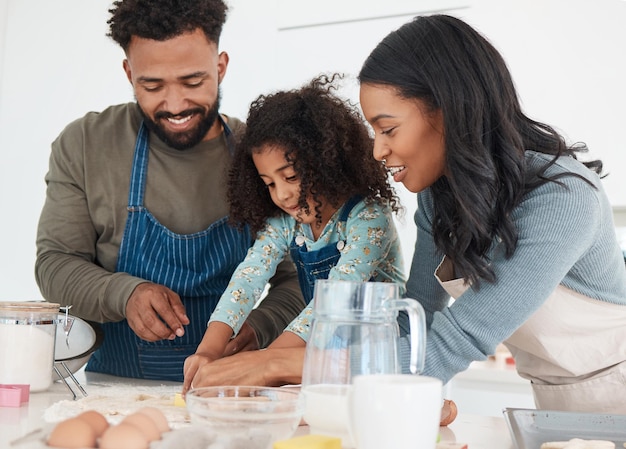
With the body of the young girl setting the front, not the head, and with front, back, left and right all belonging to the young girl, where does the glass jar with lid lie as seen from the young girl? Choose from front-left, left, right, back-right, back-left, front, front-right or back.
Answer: front

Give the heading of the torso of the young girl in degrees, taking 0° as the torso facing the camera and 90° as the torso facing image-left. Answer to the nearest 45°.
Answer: approximately 45°

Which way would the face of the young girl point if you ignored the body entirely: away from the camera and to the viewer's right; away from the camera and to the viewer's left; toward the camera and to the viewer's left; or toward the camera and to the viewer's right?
toward the camera and to the viewer's left

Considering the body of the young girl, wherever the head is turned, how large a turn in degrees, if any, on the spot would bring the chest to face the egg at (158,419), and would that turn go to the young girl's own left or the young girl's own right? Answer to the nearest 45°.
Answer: approximately 45° to the young girl's own left

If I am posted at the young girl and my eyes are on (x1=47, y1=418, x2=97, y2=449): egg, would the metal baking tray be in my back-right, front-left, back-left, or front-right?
front-left

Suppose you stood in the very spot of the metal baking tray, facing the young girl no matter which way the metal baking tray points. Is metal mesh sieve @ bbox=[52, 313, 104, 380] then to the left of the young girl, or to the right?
left

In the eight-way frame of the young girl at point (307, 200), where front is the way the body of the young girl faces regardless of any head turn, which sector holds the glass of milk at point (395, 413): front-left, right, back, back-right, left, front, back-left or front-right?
front-left

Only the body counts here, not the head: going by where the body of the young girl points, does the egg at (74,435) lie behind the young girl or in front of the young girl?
in front

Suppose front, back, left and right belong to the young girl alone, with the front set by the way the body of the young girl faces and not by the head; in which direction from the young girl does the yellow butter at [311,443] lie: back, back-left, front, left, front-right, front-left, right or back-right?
front-left
